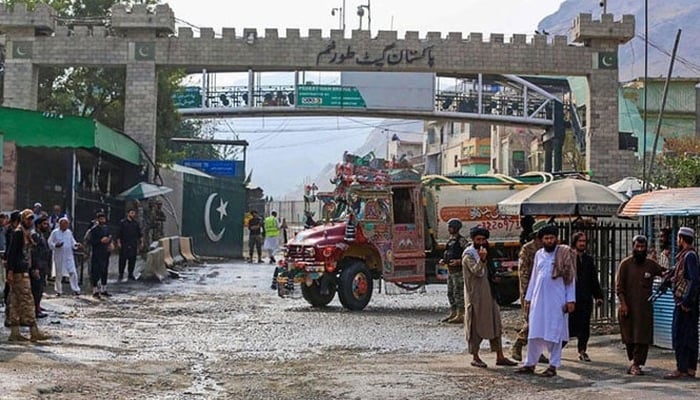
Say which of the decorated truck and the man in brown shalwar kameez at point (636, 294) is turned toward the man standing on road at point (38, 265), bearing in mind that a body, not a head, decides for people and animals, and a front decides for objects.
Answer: the decorated truck

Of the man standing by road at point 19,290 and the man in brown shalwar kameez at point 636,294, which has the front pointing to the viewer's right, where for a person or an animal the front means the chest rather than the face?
the man standing by road

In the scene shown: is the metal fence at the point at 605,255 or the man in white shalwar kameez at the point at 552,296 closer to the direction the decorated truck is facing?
the man in white shalwar kameez

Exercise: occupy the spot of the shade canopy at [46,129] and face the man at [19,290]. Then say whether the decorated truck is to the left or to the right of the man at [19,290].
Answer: left

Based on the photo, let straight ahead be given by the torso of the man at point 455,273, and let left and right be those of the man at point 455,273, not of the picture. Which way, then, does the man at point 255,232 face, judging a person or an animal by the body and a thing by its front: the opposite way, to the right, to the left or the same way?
to the left

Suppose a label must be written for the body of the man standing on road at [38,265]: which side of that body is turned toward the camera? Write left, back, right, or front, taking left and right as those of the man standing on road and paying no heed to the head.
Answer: right

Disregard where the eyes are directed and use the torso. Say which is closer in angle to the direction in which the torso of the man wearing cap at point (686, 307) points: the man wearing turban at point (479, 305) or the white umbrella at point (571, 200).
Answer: the man wearing turban

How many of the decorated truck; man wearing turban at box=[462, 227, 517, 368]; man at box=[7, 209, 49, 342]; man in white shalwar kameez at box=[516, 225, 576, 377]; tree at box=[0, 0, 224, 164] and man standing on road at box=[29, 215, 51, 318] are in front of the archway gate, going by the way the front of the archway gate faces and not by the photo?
5

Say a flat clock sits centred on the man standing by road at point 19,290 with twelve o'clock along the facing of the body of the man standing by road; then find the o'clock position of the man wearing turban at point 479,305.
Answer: The man wearing turban is roughly at 1 o'clock from the man standing by road.
